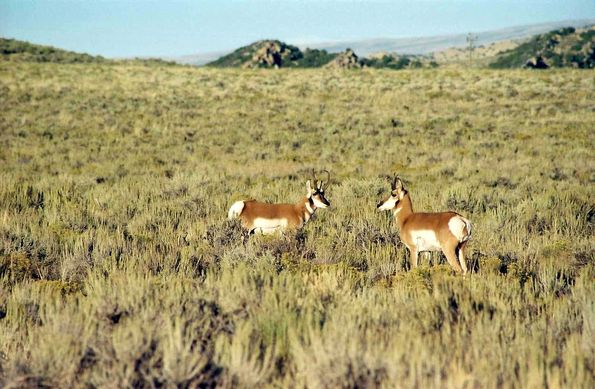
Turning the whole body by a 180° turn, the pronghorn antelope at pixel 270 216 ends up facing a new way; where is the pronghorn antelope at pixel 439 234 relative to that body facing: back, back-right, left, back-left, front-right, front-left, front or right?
back-left

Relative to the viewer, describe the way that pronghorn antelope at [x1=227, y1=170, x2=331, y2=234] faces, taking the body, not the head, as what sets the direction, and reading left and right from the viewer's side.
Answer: facing to the right of the viewer
